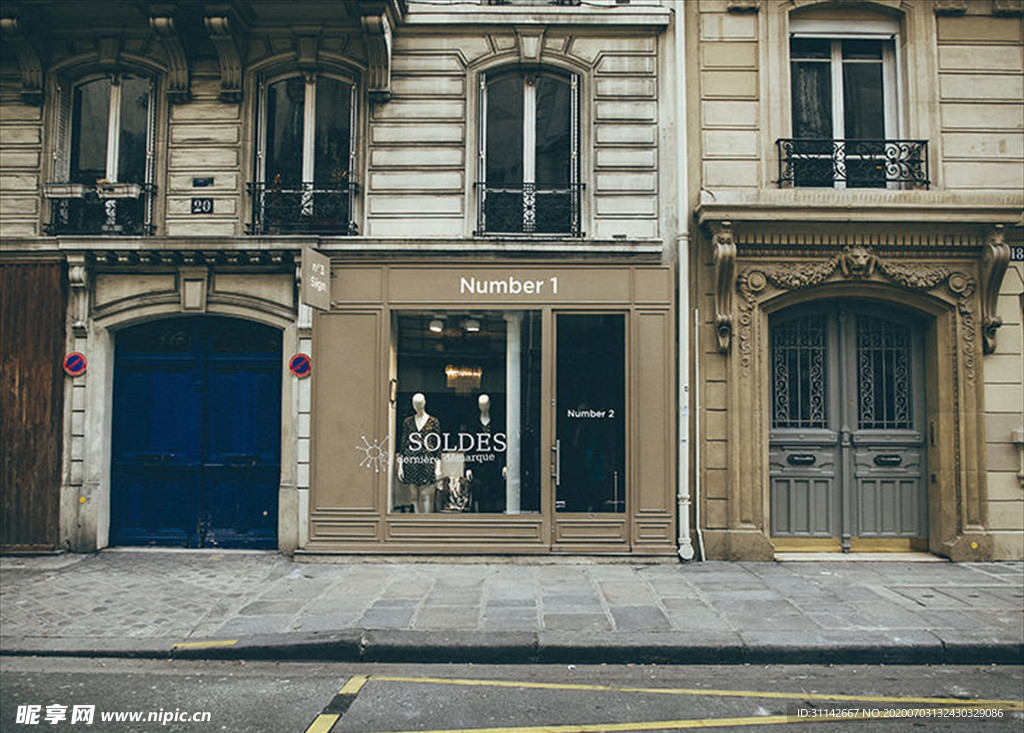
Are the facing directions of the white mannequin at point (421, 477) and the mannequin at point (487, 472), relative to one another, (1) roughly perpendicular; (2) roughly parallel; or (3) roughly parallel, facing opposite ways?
roughly parallel

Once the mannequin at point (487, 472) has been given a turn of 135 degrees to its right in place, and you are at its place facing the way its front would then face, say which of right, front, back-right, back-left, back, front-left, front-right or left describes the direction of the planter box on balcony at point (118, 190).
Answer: front-left

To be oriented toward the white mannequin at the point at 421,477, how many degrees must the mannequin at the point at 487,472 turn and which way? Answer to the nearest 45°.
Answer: approximately 90° to its right

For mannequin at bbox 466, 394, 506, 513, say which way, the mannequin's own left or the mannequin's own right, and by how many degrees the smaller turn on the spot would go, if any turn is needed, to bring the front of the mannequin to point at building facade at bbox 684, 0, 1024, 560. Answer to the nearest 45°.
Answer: approximately 90° to the mannequin's own left

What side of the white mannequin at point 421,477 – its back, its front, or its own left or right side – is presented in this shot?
front

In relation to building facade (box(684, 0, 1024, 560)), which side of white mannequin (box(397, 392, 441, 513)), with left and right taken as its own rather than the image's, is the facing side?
left

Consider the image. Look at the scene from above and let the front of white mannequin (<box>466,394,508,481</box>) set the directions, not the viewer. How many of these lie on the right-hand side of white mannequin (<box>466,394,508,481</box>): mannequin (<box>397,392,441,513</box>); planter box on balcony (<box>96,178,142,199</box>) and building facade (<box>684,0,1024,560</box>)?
2

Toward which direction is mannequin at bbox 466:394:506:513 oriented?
toward the camera

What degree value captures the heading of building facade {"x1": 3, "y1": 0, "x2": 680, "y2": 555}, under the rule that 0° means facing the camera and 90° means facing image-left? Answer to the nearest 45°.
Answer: approximately 0°
